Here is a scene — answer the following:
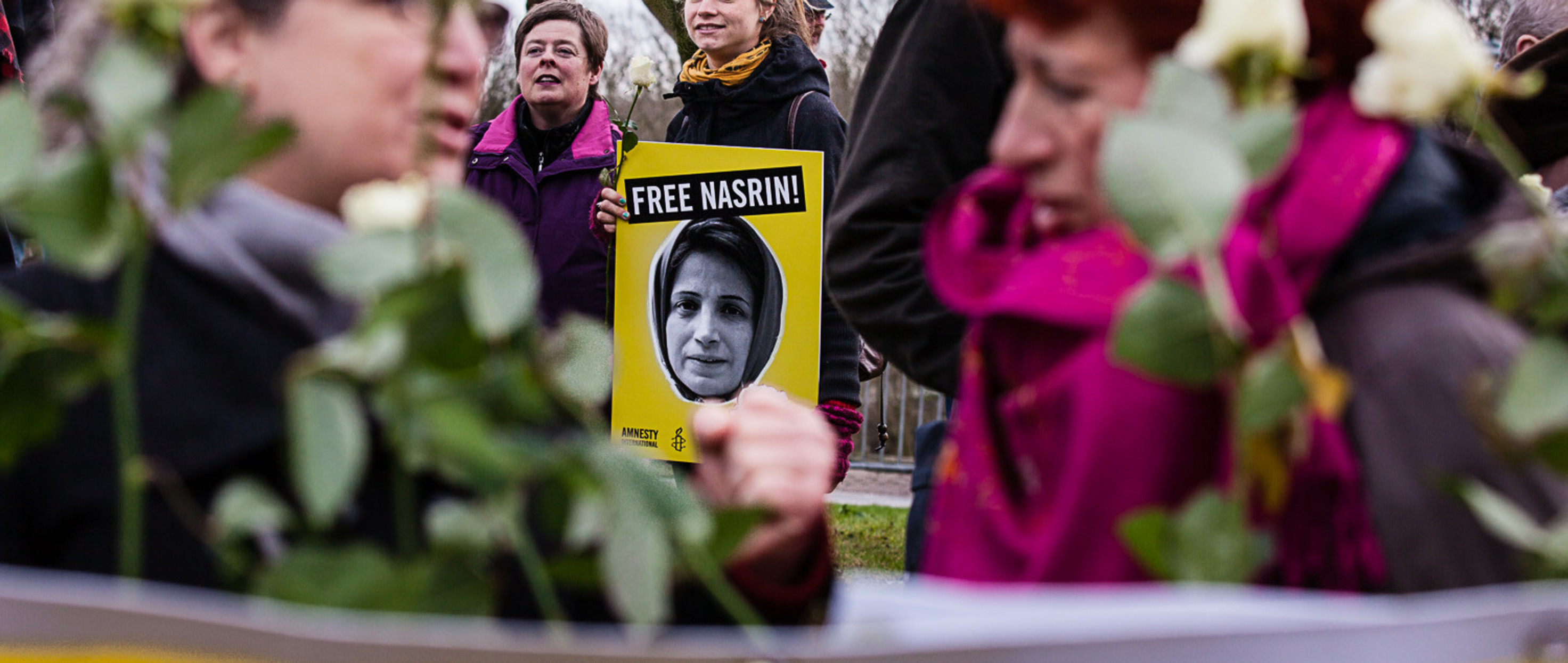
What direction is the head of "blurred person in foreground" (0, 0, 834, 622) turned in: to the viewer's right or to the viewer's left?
to the viewer's right

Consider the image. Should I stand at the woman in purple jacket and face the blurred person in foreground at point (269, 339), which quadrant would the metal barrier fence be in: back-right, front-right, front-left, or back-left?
back-left

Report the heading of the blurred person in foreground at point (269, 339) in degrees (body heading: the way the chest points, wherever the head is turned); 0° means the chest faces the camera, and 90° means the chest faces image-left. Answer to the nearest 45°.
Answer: approximately 270°

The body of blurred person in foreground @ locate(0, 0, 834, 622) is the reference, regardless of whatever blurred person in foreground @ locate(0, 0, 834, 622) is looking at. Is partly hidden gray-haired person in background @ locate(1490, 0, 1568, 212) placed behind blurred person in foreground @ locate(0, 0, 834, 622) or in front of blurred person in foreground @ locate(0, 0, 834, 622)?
in front

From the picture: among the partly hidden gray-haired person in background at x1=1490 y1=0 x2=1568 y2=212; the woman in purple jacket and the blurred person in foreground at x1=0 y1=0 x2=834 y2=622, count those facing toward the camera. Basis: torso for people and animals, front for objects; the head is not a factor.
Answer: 1

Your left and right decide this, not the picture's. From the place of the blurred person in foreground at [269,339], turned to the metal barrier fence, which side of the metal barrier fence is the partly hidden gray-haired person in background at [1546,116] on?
right

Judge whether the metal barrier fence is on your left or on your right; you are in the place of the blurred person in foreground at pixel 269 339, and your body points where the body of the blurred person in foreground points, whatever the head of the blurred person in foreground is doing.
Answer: on your left

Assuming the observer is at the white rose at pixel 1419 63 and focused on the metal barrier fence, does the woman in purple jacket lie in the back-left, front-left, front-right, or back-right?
front-left

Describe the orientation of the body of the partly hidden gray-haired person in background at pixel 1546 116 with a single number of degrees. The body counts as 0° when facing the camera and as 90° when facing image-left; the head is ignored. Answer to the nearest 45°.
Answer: approximately 135°

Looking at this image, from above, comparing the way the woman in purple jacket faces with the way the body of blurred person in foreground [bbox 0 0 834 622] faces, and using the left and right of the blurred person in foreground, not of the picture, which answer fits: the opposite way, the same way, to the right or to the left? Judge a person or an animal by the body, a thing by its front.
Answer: to the right

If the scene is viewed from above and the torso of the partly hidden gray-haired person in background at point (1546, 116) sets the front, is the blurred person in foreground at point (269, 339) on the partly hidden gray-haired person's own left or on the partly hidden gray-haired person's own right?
on the partly hidden gray-haired person's own left

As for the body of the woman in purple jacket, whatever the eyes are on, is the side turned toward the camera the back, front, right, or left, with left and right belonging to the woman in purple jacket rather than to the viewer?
front

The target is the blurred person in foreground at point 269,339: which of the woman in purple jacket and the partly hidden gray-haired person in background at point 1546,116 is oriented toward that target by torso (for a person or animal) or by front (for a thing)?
the woman in purple jacket

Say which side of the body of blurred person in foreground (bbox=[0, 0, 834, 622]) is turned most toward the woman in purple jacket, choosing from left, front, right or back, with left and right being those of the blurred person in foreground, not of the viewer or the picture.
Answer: left
